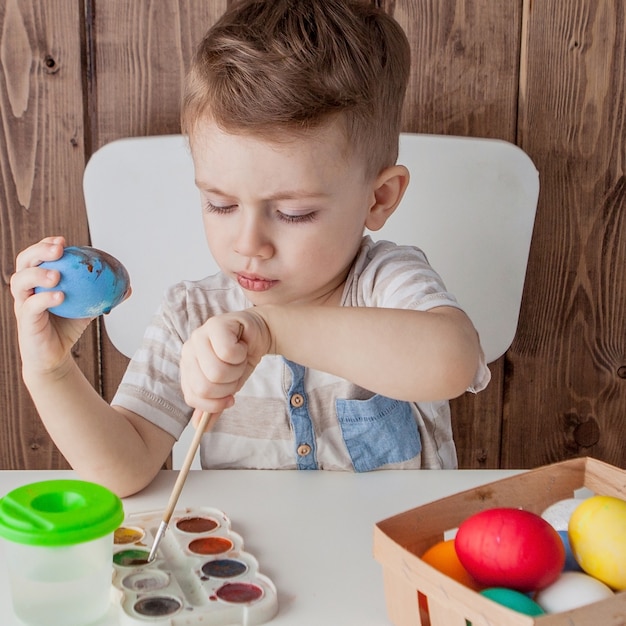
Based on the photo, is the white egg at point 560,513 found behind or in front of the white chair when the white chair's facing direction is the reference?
in front

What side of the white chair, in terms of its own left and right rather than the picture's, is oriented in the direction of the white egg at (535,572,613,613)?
front

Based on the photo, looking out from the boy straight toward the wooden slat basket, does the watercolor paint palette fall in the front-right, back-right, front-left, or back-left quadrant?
front-right

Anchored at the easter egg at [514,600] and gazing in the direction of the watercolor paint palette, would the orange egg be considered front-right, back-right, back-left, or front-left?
front-right

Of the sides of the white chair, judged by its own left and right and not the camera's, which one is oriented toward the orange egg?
front

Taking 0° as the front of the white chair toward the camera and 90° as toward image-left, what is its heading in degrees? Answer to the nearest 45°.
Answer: approximately 0°

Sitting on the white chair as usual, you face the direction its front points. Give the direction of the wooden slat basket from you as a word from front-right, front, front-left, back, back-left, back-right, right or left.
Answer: front

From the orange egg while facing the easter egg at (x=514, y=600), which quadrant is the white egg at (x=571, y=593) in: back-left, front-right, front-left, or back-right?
front-left

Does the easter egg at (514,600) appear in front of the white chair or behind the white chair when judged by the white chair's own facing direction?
in front

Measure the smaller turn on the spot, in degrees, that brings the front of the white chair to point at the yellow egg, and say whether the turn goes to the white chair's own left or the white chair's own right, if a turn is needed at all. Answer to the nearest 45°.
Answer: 0° — it already faces it

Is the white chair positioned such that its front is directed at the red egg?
yes

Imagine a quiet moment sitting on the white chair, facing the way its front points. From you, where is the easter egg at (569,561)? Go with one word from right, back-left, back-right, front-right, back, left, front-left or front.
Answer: front
